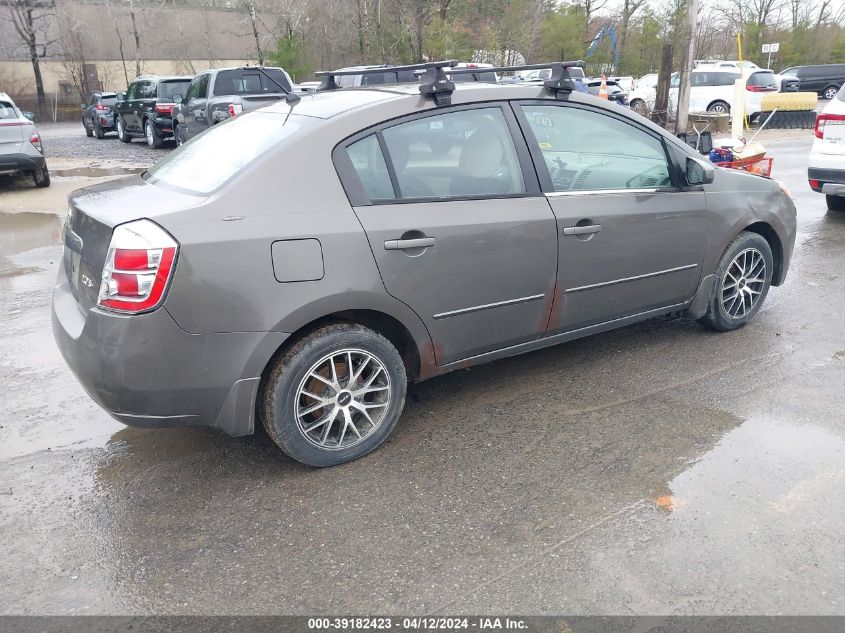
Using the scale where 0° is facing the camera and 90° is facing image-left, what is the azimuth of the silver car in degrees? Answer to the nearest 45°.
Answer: approximately 180°

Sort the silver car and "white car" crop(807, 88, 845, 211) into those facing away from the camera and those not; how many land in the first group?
2

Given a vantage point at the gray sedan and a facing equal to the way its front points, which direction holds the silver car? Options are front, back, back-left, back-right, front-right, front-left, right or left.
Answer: left

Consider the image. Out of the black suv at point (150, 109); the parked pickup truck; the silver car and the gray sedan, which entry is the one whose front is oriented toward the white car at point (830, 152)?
the gray sedan

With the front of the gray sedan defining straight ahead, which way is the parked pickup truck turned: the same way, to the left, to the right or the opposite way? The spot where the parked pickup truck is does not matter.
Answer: to the left

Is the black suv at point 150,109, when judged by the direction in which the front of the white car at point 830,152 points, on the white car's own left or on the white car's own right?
on the white car's own left

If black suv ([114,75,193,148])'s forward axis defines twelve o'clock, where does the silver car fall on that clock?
The silver car is roughly at 8 o'clock from the black suv.

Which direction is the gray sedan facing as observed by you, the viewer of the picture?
facing away from the viewer and to the right of the viewer

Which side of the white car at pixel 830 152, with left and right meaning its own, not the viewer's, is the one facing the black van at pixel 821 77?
front

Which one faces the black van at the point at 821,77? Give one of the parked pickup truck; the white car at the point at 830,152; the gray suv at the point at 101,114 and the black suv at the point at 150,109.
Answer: the white car

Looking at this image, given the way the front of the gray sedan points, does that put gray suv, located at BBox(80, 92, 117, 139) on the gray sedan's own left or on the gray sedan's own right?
on the gray sedan's own left

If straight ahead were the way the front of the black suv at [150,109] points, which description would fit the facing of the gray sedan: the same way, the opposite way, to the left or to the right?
to the right

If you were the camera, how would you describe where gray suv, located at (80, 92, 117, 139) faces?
facing away from the viewer and to the left of the viewer

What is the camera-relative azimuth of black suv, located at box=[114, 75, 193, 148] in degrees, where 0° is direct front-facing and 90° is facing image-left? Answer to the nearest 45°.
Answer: approximately 135°

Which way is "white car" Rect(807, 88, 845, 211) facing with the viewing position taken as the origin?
facing away from the viewer
